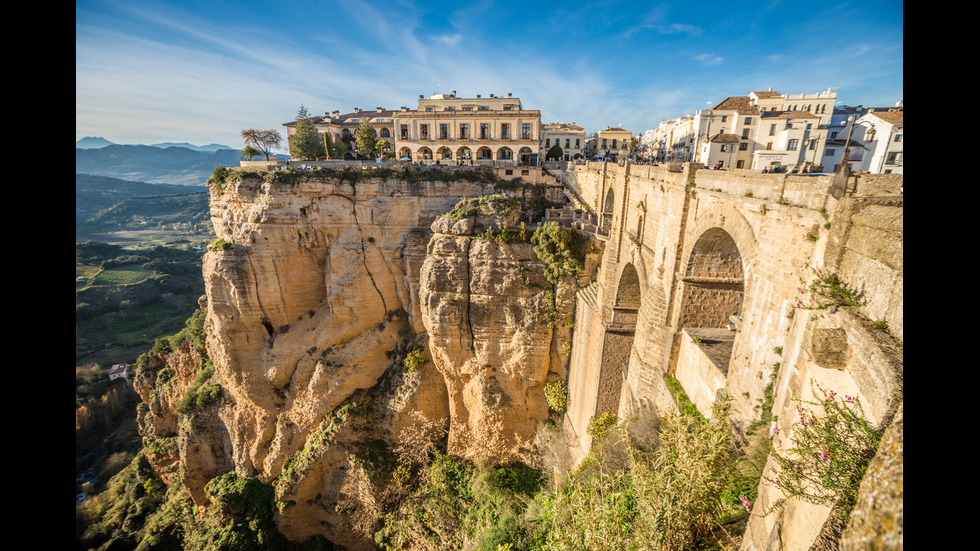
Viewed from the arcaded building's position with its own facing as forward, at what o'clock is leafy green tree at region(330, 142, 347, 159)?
The leafy green tree is roughly at 3 o'clock from the arcaded building.

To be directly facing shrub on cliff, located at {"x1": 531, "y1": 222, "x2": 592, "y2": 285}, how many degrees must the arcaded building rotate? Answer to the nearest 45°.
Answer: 0° — it already faces it

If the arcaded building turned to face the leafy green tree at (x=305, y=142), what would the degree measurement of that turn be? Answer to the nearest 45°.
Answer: approximately 90° to its right

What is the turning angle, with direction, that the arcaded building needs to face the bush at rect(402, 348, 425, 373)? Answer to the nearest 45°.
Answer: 0° — it already faces it

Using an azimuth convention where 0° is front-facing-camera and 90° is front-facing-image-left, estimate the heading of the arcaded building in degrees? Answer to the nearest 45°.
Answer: approximately 0°

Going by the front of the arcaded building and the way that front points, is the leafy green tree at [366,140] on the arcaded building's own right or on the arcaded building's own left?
on the arcaded building's own right

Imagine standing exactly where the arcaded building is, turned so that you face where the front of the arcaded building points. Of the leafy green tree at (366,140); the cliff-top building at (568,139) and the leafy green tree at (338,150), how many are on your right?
2

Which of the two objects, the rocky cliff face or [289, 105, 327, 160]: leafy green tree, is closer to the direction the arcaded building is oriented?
the rocky cliff face

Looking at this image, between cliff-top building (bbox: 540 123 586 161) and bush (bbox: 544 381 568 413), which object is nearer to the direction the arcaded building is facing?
the bush

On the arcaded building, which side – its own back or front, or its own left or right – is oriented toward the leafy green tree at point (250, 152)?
right

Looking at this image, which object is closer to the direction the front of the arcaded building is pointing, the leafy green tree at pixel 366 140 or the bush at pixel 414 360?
the bush

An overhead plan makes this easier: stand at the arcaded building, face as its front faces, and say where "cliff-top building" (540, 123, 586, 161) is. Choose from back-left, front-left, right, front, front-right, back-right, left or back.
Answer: back-left
